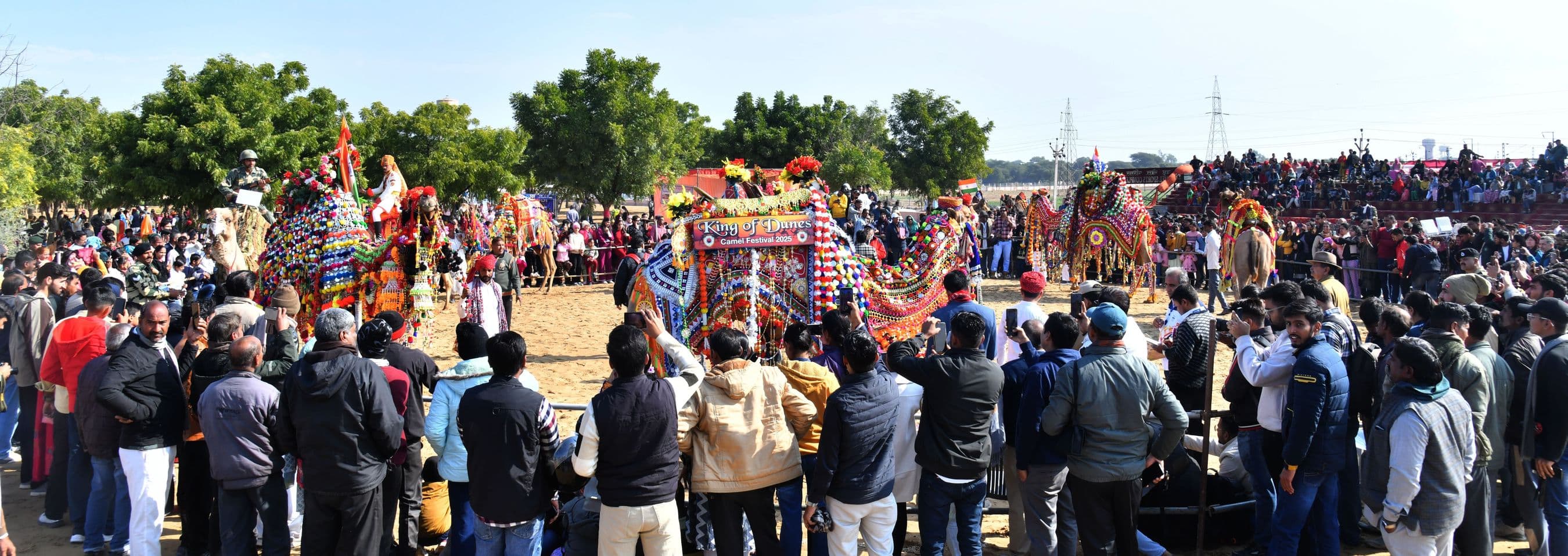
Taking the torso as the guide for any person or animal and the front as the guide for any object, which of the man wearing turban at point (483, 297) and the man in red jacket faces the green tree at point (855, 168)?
the man in red jacket

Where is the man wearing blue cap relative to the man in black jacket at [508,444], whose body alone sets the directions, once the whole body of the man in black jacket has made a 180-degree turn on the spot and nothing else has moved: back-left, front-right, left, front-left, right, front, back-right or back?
left

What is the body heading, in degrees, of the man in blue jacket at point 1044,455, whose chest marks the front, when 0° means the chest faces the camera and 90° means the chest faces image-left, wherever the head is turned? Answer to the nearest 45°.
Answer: approximately 135°

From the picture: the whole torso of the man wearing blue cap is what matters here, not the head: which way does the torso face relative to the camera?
away from the camera

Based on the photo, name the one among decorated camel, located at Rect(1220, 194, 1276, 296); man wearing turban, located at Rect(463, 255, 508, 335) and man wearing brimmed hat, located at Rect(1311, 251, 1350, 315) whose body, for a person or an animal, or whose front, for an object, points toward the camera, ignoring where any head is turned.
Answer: man wearing turban, located at Rect(463, 255, 508, 335)

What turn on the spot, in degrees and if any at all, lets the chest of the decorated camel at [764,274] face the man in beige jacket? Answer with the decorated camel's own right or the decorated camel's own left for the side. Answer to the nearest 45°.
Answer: approximately 90° to the decorated camel's own right

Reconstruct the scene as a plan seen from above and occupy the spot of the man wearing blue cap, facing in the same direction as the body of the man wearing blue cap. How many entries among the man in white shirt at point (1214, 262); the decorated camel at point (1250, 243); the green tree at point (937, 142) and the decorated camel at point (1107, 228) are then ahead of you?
4

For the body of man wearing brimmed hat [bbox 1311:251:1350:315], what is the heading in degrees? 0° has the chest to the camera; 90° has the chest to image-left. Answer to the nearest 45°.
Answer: approximately 90°

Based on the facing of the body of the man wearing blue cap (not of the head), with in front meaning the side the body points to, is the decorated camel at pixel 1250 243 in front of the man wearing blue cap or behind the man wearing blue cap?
in front

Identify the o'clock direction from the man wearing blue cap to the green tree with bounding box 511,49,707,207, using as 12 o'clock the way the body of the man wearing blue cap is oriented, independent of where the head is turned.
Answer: The green tree is roughly at 11 o'clock from the man wearing blue cap.

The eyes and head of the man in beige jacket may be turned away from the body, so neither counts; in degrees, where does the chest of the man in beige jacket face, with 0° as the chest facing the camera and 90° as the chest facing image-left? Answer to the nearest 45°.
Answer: approximately 180°

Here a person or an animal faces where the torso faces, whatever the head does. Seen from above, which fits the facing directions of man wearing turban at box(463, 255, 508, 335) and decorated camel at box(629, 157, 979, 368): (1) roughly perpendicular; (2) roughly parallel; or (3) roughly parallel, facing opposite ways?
roughly perpendicular

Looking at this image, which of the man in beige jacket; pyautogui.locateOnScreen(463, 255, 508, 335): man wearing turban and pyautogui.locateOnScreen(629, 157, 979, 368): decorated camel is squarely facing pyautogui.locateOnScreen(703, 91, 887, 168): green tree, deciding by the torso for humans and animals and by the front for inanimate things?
the man in beige jacket

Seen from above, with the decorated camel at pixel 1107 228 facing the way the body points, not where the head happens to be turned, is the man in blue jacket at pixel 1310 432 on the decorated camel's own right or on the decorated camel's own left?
on the decorated camel's own left

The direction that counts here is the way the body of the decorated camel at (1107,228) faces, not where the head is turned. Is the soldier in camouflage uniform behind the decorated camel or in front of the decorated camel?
in front

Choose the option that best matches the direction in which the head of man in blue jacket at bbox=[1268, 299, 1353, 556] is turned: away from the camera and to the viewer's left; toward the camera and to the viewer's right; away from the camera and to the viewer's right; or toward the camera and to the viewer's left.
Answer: toward the camera and to the viewer's left

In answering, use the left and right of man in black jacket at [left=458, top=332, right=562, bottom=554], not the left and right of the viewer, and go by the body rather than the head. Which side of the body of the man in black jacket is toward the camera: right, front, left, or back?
back
